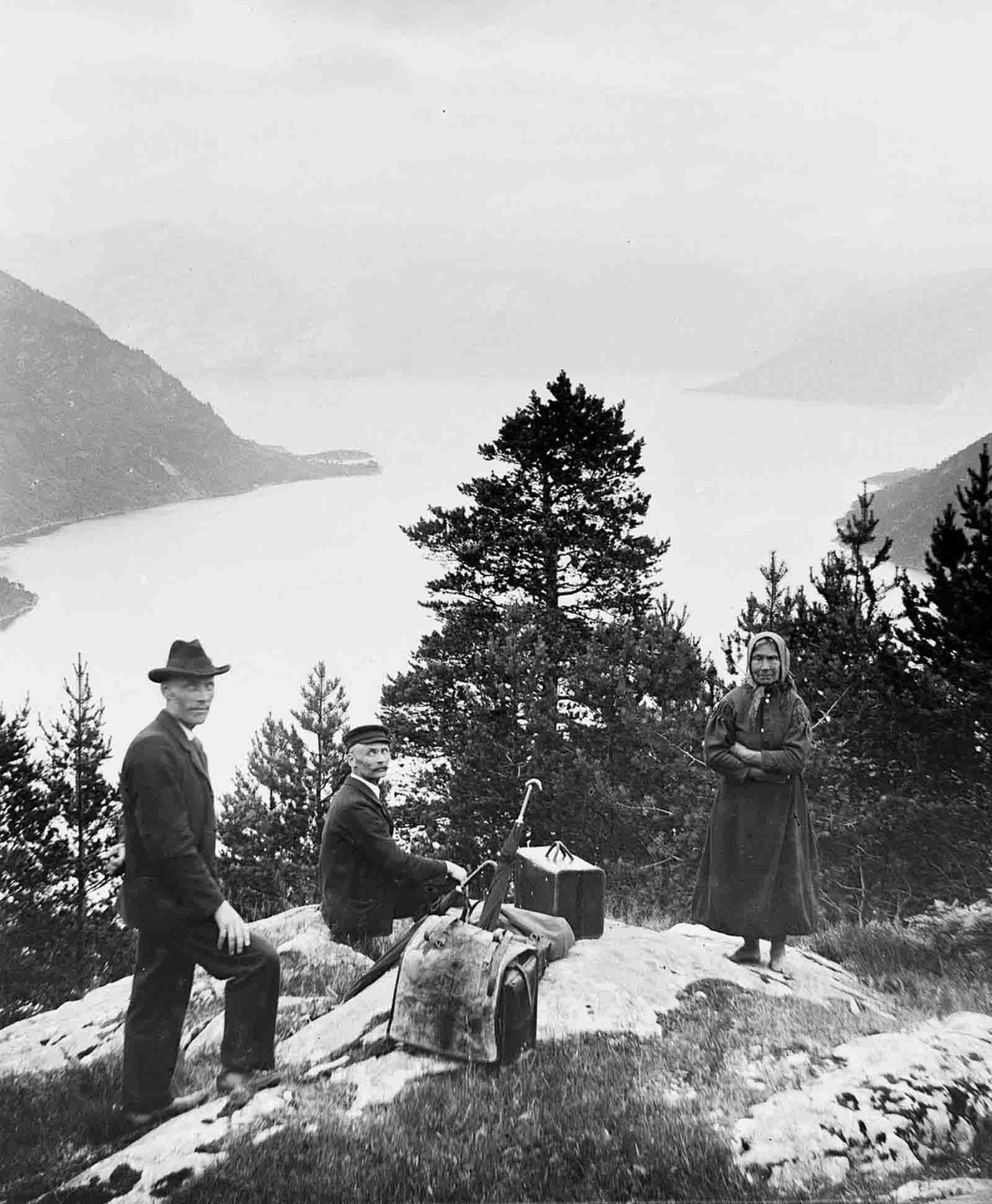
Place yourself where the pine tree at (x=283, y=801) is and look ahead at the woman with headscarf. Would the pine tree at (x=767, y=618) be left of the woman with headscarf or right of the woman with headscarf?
left

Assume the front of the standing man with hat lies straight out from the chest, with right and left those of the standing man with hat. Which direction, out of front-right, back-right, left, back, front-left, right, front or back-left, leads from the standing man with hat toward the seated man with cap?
front-left

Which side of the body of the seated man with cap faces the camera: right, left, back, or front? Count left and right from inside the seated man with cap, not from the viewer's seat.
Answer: right

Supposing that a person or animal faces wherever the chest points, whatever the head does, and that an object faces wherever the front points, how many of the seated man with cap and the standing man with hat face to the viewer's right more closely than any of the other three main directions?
2

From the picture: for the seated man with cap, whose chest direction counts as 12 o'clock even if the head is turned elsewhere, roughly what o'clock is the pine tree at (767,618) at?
The pine tree is roughly at 10 o'clock from the seated man with cap.

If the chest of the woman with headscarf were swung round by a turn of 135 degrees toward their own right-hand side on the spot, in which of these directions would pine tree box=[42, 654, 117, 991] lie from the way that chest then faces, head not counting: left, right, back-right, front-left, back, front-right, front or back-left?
front

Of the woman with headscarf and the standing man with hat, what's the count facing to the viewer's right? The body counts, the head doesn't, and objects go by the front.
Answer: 1

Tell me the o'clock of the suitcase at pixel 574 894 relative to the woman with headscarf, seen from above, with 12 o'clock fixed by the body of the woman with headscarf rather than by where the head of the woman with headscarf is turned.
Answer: The suitcase is roughly at 2 o'clock from the woman with headscarf.

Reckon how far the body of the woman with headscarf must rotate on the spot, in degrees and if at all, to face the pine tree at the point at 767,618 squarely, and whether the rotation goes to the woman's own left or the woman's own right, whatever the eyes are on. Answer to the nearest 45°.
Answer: approximately 180°

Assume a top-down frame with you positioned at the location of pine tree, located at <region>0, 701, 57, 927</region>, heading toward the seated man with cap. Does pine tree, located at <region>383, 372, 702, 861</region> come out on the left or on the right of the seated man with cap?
left

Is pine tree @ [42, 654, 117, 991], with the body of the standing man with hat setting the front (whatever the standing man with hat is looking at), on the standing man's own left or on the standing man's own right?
on the standing man's own left

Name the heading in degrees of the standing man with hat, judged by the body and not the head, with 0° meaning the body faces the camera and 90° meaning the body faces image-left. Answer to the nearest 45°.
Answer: approximately 270°
